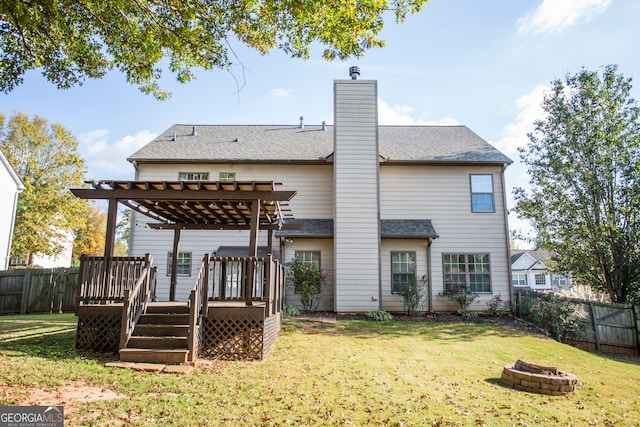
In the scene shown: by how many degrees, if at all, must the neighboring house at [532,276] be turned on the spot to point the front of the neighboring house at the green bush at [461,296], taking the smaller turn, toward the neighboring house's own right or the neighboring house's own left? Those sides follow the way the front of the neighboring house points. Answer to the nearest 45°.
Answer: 0° — it already faces it

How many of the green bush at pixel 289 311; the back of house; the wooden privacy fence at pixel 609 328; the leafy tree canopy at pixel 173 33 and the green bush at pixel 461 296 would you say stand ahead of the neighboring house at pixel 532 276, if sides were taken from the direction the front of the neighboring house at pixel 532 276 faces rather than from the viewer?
5

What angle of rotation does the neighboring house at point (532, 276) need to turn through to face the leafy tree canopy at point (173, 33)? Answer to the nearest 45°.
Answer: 0° — it already faces it

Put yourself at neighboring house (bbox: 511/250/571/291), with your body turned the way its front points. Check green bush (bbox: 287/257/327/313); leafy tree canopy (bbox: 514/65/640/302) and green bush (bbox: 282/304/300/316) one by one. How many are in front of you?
3

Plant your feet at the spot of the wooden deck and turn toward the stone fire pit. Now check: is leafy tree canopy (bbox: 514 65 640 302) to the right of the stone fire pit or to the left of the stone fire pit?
left

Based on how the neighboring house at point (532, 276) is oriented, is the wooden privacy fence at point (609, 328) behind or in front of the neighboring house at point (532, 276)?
in front

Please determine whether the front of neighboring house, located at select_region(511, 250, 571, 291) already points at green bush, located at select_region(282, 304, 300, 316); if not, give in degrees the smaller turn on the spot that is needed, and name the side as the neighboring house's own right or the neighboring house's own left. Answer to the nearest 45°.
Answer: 0° — it already faces it

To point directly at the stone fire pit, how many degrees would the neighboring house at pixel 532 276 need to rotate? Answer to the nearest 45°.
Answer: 0° — it already faces it

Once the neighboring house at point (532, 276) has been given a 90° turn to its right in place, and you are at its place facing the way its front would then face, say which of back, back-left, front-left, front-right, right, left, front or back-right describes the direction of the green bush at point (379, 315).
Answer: left

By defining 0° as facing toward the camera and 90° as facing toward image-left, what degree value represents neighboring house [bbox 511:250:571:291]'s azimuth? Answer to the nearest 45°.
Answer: approximately 0°

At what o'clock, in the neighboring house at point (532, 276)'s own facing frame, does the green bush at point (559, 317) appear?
The green bush is roughly at 12 o'clock from the neighboring house.
